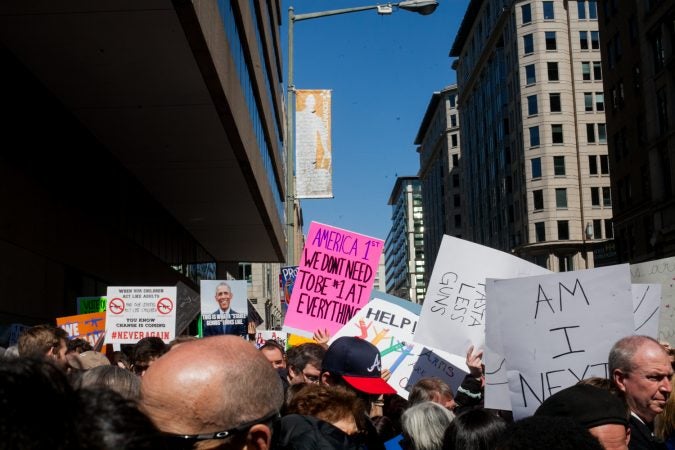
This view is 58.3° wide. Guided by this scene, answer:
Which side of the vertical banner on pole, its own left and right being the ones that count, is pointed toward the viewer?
front

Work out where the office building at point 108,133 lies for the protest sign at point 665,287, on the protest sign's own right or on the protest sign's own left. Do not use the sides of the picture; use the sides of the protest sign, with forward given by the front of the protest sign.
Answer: on the protest sign's own right

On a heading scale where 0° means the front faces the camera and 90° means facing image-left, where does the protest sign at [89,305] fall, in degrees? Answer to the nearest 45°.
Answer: approximately 0°

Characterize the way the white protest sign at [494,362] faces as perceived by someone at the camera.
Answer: facing the viewer

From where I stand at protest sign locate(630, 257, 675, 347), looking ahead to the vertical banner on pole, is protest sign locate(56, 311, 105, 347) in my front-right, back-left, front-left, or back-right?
front-left

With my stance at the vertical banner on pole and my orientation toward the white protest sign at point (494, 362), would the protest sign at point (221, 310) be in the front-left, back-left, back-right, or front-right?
front-right

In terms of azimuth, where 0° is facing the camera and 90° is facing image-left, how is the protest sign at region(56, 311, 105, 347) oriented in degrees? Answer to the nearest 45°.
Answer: approximately 0°

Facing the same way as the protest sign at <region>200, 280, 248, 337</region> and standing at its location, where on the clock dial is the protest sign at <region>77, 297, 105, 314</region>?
the protest sign at <region>77, 297, 105, 314</region> is roughly at 4 o'clock from the protest sign at <region>200, 280, 248, 337</region>.
